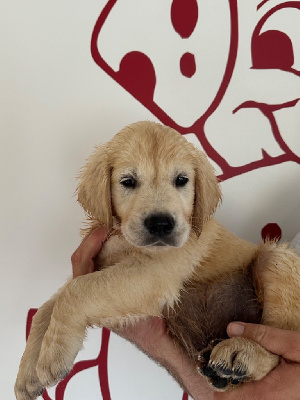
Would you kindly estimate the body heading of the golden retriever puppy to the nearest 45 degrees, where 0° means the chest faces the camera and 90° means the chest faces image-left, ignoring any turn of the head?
approximately 45°
